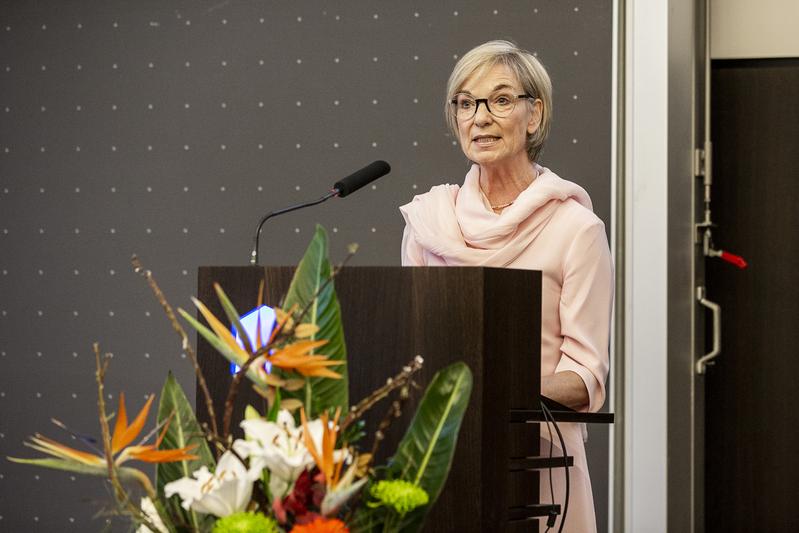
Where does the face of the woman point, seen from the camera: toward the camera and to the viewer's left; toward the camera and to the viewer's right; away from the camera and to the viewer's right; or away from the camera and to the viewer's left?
toward the camera and to the viewer's left

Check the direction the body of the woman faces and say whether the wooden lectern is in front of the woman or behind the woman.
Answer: in front

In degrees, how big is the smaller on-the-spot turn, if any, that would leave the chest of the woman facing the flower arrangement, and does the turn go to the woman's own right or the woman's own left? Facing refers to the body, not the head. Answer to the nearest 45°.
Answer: approximately 45° to the woman's own left

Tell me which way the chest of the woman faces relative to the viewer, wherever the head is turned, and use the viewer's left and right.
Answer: facing the viewer and to the left of the viewer
